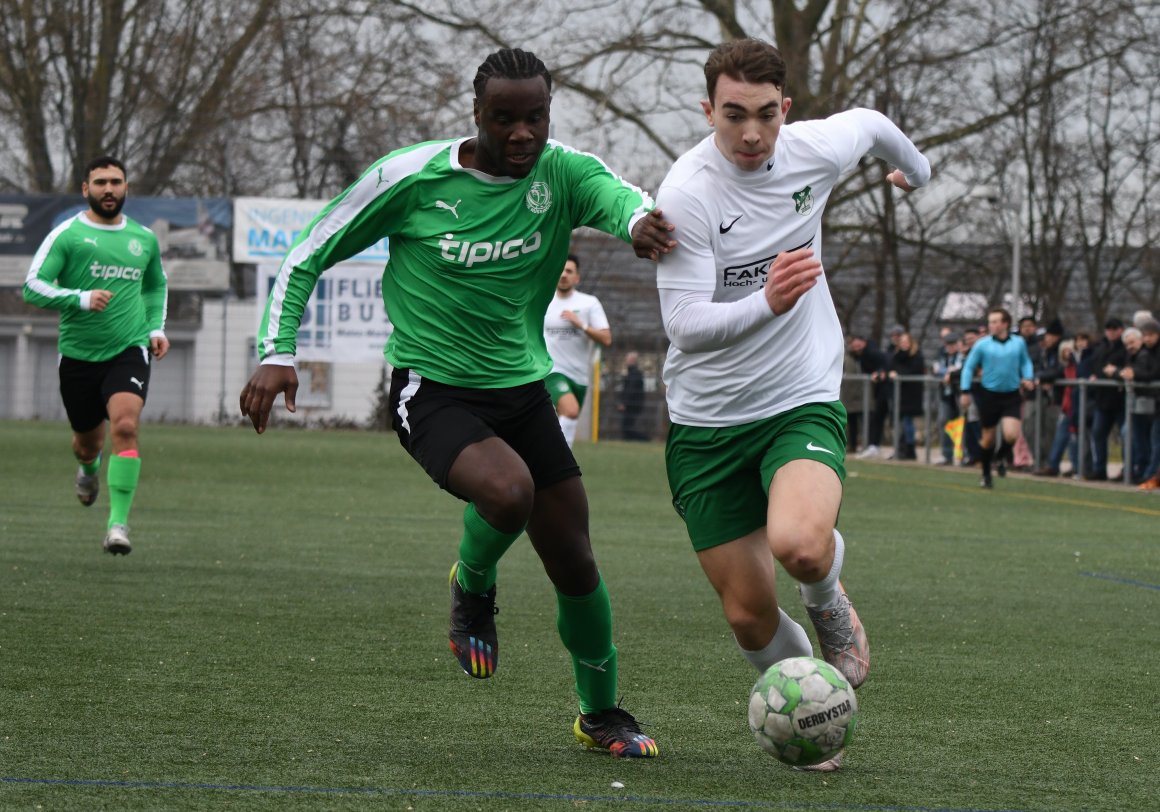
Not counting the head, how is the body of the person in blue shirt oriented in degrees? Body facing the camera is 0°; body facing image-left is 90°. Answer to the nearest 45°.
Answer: approximately 0°

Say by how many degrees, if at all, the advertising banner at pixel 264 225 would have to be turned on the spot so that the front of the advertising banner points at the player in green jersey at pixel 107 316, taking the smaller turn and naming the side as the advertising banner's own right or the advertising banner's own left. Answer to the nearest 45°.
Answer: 0° — it already faces them

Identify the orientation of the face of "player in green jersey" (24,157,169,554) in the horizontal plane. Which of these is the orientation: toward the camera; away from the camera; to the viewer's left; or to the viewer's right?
toward the camera

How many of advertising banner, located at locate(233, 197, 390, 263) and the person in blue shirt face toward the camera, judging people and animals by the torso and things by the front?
2

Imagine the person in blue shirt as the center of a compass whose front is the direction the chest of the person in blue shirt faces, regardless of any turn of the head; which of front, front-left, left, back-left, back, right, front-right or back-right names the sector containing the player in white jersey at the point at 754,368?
front

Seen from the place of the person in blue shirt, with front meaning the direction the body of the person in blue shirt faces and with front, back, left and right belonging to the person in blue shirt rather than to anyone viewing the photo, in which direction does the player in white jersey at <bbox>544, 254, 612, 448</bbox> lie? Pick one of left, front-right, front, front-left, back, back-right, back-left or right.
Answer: front-right

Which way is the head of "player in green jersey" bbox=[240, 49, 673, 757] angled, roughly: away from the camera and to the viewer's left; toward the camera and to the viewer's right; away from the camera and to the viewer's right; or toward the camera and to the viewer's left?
toward the camera and to the viewer's right

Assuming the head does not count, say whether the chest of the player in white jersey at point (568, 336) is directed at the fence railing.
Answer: no

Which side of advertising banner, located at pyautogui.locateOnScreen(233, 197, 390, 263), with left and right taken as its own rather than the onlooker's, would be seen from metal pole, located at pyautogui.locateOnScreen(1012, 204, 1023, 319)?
left

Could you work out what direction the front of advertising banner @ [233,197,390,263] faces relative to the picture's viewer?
facing the viewer

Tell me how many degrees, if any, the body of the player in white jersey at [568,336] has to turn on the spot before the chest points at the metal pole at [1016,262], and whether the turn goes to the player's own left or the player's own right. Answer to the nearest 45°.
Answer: approximately 180°

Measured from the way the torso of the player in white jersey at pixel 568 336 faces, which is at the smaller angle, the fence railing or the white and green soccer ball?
the white and green soccer ball

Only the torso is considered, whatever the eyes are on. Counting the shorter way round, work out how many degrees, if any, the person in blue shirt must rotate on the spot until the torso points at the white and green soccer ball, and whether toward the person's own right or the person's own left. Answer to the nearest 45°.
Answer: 0° — they already face it

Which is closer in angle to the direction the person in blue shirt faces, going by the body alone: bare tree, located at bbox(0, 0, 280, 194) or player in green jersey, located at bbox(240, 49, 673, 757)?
the player in green jersey

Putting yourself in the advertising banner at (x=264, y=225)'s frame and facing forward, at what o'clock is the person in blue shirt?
The person in blue shirt is roughly at 11 o'clock from the advertising banner.

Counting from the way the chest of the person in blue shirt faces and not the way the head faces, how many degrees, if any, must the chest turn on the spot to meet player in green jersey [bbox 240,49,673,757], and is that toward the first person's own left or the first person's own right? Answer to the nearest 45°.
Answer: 0° — they already face them

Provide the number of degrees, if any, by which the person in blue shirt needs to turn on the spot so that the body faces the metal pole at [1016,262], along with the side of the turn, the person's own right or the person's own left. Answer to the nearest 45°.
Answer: approximately 180°

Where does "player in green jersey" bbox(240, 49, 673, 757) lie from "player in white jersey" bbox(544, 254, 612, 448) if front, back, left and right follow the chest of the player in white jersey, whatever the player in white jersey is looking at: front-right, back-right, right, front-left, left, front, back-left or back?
front-left

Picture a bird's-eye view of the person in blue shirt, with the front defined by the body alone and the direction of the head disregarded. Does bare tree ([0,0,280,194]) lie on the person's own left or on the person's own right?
on the person's own right
